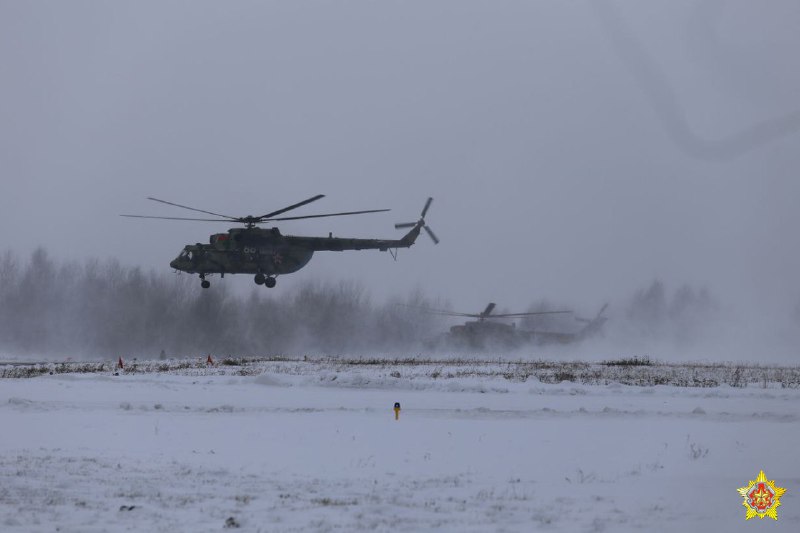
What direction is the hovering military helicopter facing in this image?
to the viewer's left
